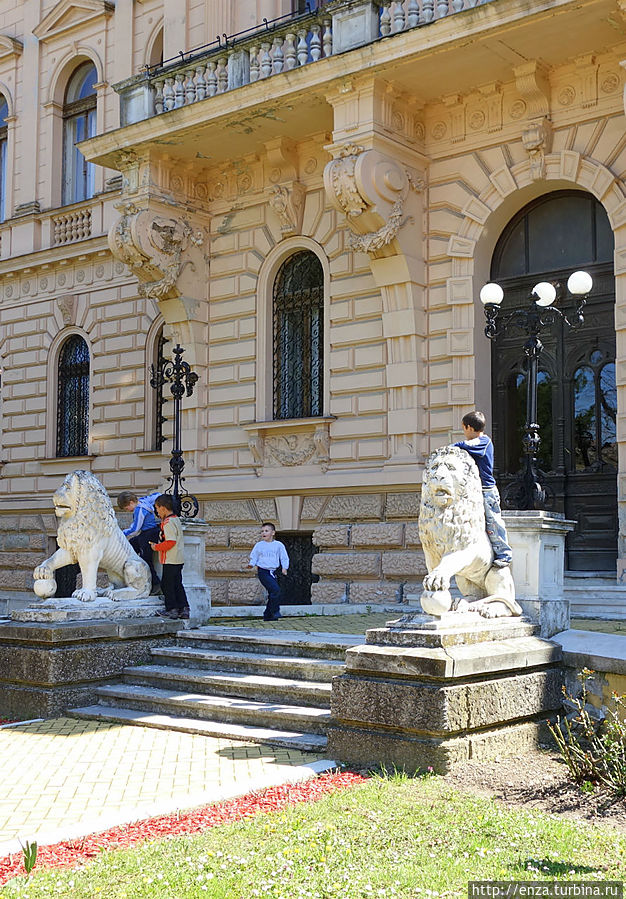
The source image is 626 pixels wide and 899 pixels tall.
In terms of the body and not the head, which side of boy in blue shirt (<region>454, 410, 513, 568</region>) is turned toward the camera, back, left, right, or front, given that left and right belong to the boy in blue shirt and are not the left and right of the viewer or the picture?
left

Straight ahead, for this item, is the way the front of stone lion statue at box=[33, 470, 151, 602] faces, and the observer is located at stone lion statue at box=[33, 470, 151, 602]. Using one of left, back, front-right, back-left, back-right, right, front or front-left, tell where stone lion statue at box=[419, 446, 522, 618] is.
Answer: back-left

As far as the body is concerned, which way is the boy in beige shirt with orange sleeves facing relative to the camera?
to the viewer's left

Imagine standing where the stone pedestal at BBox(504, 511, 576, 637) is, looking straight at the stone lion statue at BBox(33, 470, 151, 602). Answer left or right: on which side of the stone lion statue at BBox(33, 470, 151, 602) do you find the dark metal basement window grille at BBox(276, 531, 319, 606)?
right

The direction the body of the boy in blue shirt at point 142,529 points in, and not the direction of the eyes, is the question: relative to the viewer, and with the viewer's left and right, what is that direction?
facing to the left of the viewer

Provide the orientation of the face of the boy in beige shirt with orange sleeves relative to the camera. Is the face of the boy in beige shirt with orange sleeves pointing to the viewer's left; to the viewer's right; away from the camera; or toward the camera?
to the viewer's left

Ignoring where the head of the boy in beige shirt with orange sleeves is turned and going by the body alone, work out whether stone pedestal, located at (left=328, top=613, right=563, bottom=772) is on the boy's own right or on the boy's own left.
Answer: on the boy's own left

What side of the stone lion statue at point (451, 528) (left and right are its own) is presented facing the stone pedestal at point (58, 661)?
right
